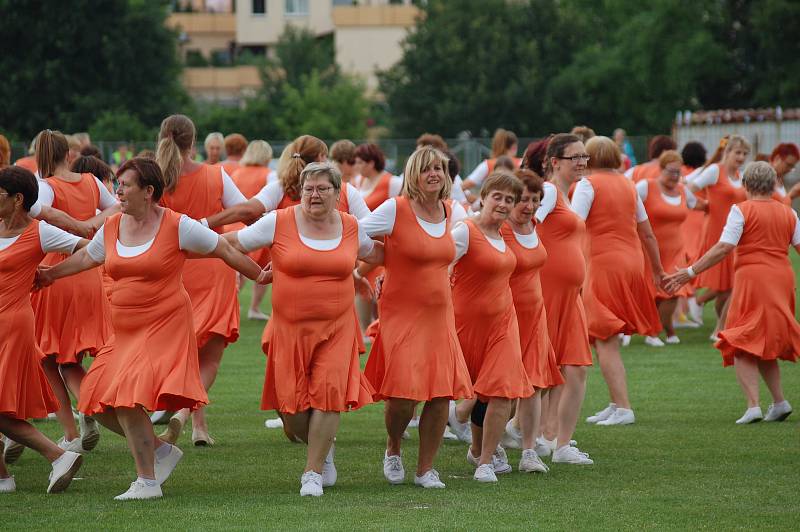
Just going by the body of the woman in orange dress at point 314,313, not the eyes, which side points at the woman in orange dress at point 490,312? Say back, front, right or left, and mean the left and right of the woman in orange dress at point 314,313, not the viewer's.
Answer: left

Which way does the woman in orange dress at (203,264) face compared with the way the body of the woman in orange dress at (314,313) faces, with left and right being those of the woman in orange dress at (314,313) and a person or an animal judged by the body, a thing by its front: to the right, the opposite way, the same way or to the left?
the opposite way

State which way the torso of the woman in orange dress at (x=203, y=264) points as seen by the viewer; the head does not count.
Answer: away from the camera

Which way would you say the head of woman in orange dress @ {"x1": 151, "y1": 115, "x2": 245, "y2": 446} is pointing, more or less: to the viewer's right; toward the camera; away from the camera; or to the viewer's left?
away from the camera

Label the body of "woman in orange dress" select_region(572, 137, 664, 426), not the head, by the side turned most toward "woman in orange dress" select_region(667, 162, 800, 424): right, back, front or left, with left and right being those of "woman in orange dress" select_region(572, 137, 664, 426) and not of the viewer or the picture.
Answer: right

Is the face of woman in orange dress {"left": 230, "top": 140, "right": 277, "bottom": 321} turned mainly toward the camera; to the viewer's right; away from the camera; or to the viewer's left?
away from the camera

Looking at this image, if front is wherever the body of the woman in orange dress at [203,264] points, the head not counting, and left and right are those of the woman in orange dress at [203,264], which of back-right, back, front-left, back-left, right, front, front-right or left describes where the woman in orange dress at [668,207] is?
front-right

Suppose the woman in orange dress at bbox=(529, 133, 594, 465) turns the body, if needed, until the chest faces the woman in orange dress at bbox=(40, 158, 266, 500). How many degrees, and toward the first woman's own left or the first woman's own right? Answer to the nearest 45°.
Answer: approximately 135° to the first woman's own right

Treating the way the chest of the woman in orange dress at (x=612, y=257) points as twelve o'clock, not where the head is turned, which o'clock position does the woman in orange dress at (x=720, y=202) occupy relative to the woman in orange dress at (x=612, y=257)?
the woman in orange dress at (x=720, y=202) is roughly at 2 o'clock from the woman in orange dress at (x=612, y=257).

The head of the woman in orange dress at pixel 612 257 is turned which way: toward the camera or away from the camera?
away from the camera
